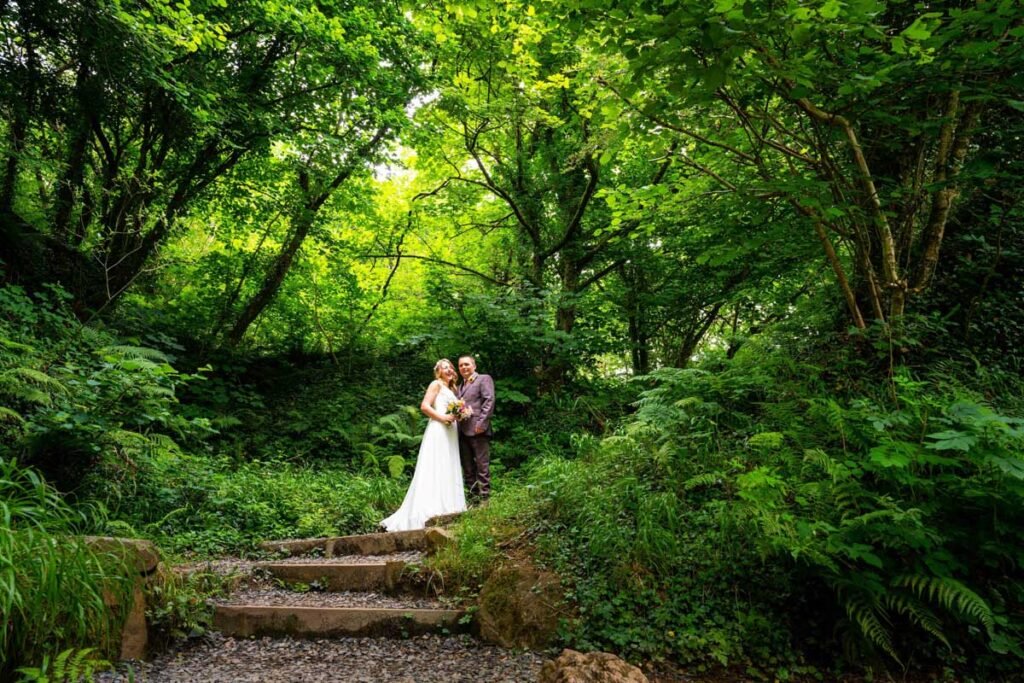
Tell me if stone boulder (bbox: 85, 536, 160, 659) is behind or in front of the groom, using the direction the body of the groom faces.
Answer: in front

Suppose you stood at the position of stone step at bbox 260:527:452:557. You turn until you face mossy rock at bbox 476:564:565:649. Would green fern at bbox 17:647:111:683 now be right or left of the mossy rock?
right

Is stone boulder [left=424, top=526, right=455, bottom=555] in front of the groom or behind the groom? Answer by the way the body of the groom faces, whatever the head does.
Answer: in front

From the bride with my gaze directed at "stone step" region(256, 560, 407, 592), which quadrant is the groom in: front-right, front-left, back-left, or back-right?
back-left

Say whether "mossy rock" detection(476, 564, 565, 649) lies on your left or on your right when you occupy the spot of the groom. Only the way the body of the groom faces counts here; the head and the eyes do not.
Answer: on your left

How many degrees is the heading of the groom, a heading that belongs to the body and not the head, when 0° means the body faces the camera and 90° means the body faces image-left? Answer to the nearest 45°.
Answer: approximately 45°

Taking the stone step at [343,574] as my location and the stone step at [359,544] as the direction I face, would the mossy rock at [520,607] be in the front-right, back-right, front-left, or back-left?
back-right

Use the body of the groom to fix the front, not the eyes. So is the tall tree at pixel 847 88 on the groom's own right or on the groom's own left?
on the groom's own left
